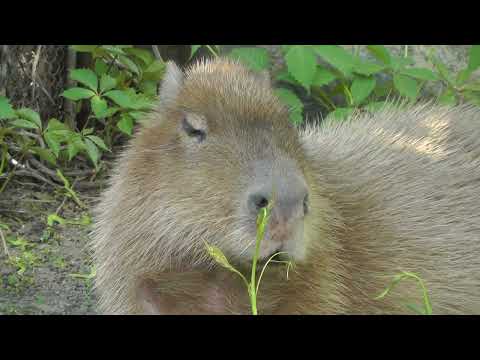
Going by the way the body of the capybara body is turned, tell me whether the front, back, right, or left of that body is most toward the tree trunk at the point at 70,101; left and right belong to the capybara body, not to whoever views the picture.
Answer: right

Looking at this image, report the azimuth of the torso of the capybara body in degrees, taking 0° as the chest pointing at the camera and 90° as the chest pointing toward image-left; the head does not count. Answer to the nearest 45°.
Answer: approximately 45°

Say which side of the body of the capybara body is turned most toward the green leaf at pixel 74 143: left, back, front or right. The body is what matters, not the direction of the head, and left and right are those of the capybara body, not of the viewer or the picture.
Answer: right

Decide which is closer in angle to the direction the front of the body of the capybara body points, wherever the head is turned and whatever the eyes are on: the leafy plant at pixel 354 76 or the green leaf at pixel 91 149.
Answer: the green leaf

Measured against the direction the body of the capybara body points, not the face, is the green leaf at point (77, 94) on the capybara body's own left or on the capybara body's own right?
on the capybara body's own right
